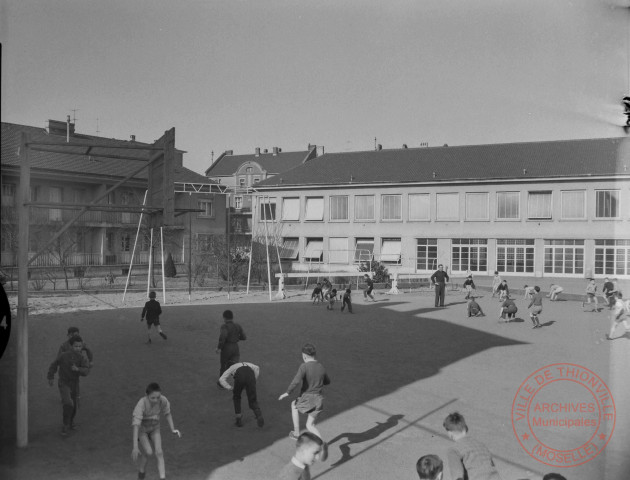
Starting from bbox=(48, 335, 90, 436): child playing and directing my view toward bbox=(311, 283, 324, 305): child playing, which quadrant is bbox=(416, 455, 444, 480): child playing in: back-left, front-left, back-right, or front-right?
back-right

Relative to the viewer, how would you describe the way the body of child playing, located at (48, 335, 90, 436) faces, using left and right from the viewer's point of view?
facing the viewer and to the right of the viewer

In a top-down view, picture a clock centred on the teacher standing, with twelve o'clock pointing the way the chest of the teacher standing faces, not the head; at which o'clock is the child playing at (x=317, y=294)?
The child playing is roughly at 3 o'clock from the teacher standing.

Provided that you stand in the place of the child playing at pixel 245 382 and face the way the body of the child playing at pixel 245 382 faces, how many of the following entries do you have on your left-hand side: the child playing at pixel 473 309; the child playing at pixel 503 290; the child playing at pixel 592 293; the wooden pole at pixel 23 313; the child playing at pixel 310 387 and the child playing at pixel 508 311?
1

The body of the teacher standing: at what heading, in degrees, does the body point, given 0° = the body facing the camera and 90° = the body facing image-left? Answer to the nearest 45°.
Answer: approximately 0°

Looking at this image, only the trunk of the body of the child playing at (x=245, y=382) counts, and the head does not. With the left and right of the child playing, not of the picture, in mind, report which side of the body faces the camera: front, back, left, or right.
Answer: back

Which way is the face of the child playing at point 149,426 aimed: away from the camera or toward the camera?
toward the camera

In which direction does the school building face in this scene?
toward the camera

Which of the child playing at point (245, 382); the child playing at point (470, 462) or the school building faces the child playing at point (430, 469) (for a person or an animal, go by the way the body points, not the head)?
the school building

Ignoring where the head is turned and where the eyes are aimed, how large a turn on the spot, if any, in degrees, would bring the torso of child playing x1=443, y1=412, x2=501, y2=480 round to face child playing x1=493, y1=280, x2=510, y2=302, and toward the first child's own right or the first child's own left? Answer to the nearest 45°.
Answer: approximately 45° to the first child's own right

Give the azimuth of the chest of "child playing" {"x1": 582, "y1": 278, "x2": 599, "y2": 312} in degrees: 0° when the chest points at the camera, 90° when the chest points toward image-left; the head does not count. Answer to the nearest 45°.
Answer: approximately 0°

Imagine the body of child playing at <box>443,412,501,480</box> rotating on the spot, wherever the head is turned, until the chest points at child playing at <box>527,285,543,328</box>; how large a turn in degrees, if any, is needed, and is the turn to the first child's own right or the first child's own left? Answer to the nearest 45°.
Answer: approximately 45° to the first child's own right

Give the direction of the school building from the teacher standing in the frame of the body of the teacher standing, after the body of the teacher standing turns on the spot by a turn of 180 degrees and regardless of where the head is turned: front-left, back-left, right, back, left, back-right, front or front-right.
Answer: front

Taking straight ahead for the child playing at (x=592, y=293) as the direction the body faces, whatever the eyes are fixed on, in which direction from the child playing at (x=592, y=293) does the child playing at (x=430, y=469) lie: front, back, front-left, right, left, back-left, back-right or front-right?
front

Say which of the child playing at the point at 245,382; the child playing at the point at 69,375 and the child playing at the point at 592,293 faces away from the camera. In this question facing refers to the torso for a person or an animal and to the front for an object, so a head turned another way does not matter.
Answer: the child playing at the point at 245,382

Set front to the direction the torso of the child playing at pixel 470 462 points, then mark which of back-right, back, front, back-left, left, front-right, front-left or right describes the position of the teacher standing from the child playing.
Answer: front-right

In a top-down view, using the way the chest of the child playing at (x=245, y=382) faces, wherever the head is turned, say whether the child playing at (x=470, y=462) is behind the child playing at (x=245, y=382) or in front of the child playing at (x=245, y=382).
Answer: behind

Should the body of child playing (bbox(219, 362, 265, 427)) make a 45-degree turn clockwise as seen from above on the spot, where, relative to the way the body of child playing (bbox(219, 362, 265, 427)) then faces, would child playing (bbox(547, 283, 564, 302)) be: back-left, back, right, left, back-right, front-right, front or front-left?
front
